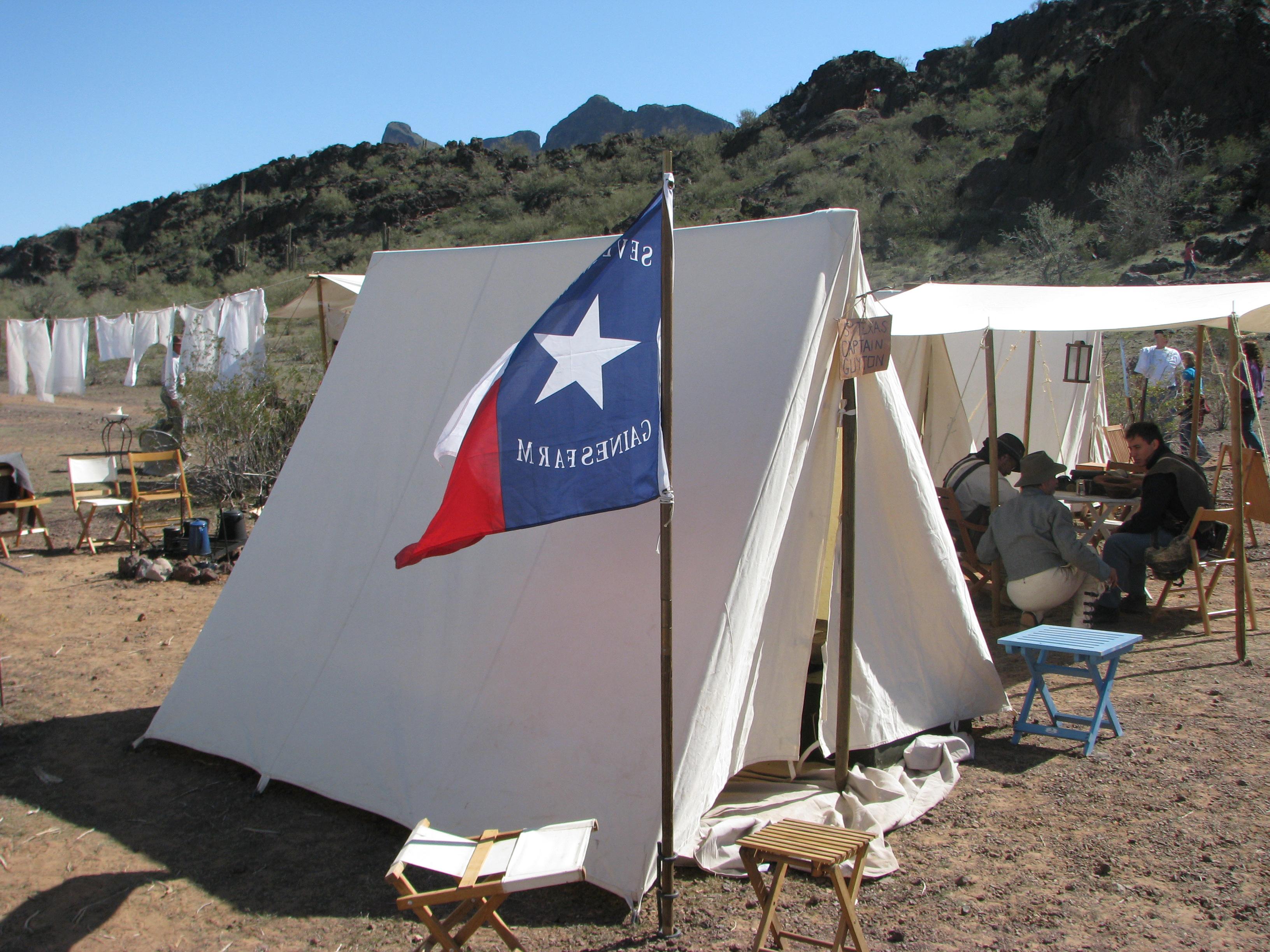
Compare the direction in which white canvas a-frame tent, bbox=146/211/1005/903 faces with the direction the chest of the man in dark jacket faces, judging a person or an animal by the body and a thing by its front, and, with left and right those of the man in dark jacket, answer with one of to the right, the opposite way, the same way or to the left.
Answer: the opposite way

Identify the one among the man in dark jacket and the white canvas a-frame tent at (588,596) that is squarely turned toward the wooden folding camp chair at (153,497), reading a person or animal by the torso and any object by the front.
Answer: the man in dark jacket

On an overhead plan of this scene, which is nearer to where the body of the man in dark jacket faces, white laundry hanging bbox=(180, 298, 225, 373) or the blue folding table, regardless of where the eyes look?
the white laundry hanging

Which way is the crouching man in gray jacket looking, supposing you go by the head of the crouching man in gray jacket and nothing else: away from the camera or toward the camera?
away from the camera

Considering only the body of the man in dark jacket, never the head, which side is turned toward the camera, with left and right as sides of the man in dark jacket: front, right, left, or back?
left

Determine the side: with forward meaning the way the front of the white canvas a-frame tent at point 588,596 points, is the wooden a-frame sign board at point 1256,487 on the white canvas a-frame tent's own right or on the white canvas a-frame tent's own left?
on the white canvas a-frame tent's own left

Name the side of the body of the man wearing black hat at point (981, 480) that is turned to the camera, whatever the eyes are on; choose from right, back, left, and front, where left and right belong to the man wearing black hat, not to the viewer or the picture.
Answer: right

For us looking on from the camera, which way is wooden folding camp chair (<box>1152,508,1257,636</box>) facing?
facing away from the viewer and to the left of the viewer

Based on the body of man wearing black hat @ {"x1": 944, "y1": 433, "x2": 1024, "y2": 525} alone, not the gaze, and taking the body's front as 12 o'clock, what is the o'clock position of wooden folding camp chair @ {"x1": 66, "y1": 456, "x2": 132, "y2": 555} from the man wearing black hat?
The wooden folding camp chair is roughly at 6 o'clock from the man wearing black hat.

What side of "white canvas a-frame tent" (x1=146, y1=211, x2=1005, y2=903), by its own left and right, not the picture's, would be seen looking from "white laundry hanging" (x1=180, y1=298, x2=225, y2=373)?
back

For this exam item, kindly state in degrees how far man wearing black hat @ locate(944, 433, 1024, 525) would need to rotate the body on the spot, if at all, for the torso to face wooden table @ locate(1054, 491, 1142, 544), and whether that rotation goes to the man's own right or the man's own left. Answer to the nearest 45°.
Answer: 0° — they already face it
